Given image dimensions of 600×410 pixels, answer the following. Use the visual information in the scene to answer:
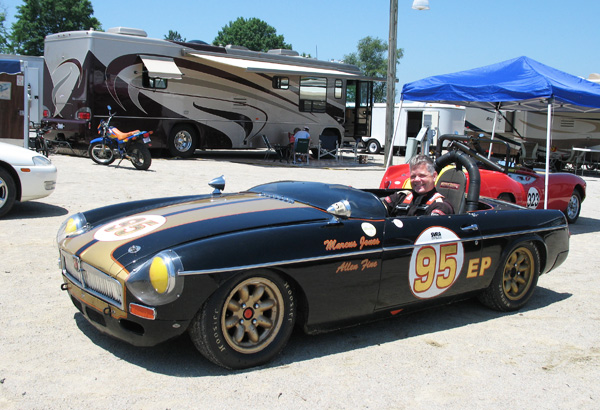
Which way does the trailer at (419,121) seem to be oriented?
to the viewer's right

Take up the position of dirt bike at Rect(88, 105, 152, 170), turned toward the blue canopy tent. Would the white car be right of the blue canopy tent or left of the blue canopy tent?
right

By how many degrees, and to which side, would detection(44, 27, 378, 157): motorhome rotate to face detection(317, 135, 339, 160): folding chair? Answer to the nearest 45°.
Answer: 0° — it already faces it

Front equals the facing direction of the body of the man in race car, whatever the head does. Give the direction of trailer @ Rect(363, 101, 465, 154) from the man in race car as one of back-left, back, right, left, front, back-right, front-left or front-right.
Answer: back-right

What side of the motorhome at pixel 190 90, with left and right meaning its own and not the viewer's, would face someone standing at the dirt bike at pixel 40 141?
back
